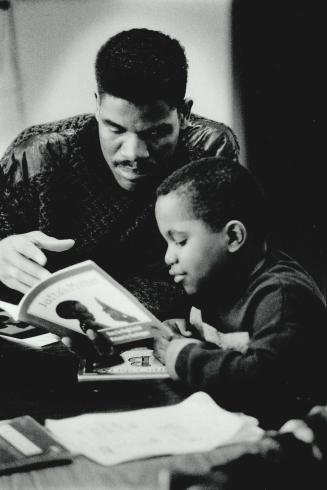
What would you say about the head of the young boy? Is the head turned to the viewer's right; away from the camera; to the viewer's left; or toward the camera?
to the viewer's left

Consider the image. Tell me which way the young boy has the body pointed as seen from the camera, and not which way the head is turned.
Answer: to the viewer's left

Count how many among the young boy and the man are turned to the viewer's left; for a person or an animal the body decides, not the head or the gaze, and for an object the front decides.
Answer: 1

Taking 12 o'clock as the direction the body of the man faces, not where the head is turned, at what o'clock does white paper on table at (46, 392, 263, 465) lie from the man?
The white paper on table is roughly at 12 o'clock from the man.

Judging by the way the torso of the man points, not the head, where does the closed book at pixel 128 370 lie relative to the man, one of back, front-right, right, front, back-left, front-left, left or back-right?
front

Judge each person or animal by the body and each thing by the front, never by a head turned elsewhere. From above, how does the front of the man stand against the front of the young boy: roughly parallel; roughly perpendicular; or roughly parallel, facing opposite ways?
roughly perpendicular

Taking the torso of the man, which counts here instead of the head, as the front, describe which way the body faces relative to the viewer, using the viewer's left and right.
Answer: facing the viewer
